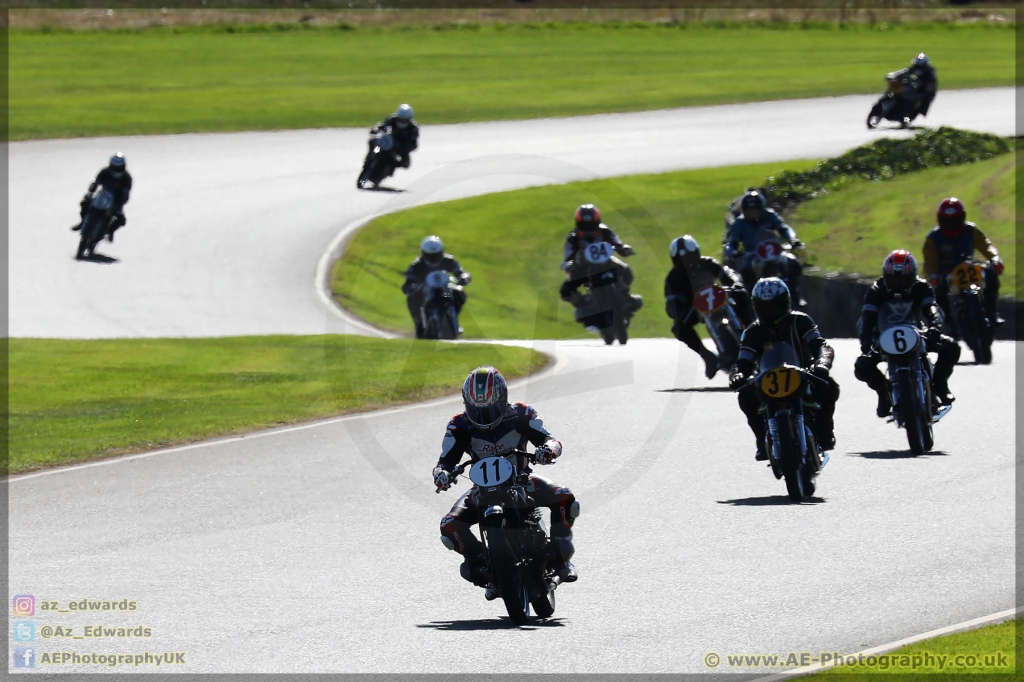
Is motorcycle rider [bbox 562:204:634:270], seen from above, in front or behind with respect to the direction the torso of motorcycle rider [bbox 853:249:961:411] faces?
behind

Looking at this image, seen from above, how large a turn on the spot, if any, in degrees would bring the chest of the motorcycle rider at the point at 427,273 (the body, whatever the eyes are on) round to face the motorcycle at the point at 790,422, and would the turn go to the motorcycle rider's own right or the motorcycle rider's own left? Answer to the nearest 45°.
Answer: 0° — they already face it

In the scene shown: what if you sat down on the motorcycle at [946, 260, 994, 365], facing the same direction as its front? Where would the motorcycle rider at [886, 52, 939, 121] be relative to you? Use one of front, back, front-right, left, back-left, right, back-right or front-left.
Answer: back

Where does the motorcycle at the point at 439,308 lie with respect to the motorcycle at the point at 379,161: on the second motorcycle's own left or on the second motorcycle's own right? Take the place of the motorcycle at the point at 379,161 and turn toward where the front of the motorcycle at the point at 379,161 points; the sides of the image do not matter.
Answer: on the second motorcycle's own left

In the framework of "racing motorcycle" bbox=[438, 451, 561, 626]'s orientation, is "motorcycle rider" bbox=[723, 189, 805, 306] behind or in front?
behind

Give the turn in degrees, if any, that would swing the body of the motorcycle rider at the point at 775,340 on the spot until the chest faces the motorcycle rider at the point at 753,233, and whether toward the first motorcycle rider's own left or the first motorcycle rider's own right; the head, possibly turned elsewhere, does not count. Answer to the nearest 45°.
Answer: approximately 180°

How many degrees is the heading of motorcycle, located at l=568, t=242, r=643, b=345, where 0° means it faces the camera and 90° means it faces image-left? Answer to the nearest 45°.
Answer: approximately 0°
